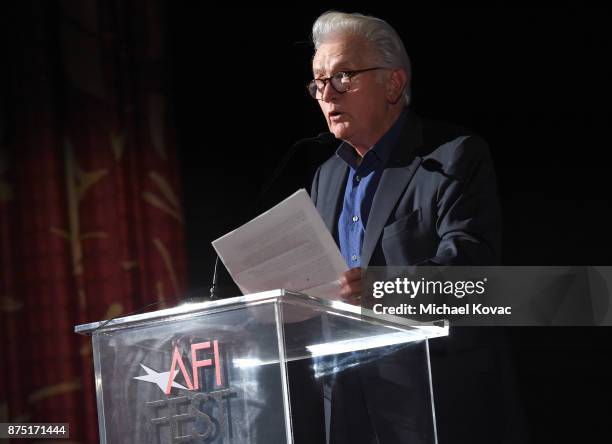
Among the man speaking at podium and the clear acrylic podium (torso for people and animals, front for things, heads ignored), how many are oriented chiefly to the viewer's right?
0

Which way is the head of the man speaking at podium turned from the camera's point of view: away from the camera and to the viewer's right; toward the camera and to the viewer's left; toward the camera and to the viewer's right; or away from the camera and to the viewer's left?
toward the camera and to the viewer's left

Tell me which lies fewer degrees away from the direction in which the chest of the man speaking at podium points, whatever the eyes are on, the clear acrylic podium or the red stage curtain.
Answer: the clear acrylic podium

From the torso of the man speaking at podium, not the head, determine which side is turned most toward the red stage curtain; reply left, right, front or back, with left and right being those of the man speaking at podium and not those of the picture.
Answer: right
